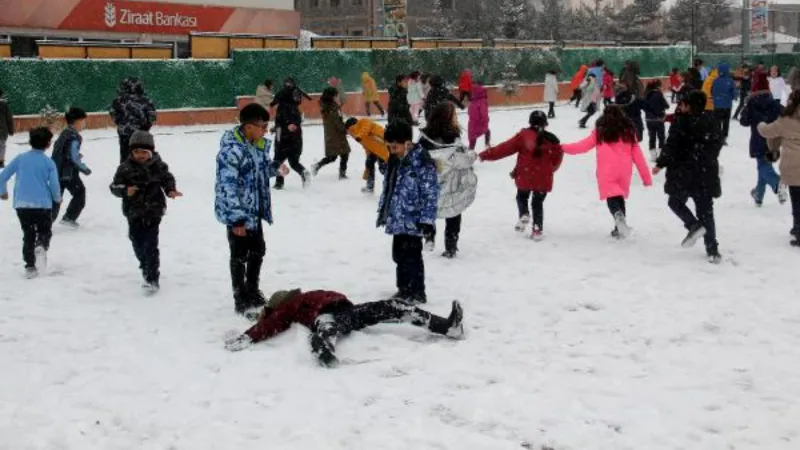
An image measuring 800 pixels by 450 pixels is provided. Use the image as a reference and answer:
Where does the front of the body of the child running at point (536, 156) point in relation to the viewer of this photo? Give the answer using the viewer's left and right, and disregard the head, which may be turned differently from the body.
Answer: facing away from the viewer

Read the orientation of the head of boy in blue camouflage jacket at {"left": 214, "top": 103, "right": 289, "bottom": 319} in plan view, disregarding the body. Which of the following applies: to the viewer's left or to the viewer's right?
to the viewer's right

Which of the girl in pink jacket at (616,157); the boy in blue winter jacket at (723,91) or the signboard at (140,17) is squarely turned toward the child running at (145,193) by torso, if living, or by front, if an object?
the signboard

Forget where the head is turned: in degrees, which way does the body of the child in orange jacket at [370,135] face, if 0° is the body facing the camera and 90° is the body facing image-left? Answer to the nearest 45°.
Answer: approximately 90°

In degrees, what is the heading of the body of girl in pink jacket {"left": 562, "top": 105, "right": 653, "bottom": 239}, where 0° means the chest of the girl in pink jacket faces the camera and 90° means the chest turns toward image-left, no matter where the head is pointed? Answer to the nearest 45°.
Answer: approximately 180°
